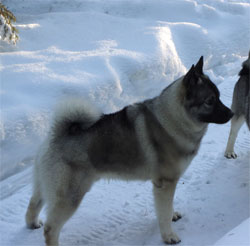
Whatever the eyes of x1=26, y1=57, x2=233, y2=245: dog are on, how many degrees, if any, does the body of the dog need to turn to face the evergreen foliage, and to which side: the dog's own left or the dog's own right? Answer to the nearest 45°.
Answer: approximately 135° to the dog's own left

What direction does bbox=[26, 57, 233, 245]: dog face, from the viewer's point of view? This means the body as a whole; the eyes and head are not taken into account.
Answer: to the viewer's right

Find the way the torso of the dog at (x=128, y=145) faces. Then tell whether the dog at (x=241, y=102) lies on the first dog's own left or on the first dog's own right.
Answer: on the first dog's own left

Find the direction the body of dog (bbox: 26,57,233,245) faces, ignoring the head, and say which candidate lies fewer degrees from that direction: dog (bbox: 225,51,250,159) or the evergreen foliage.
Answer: the dog
